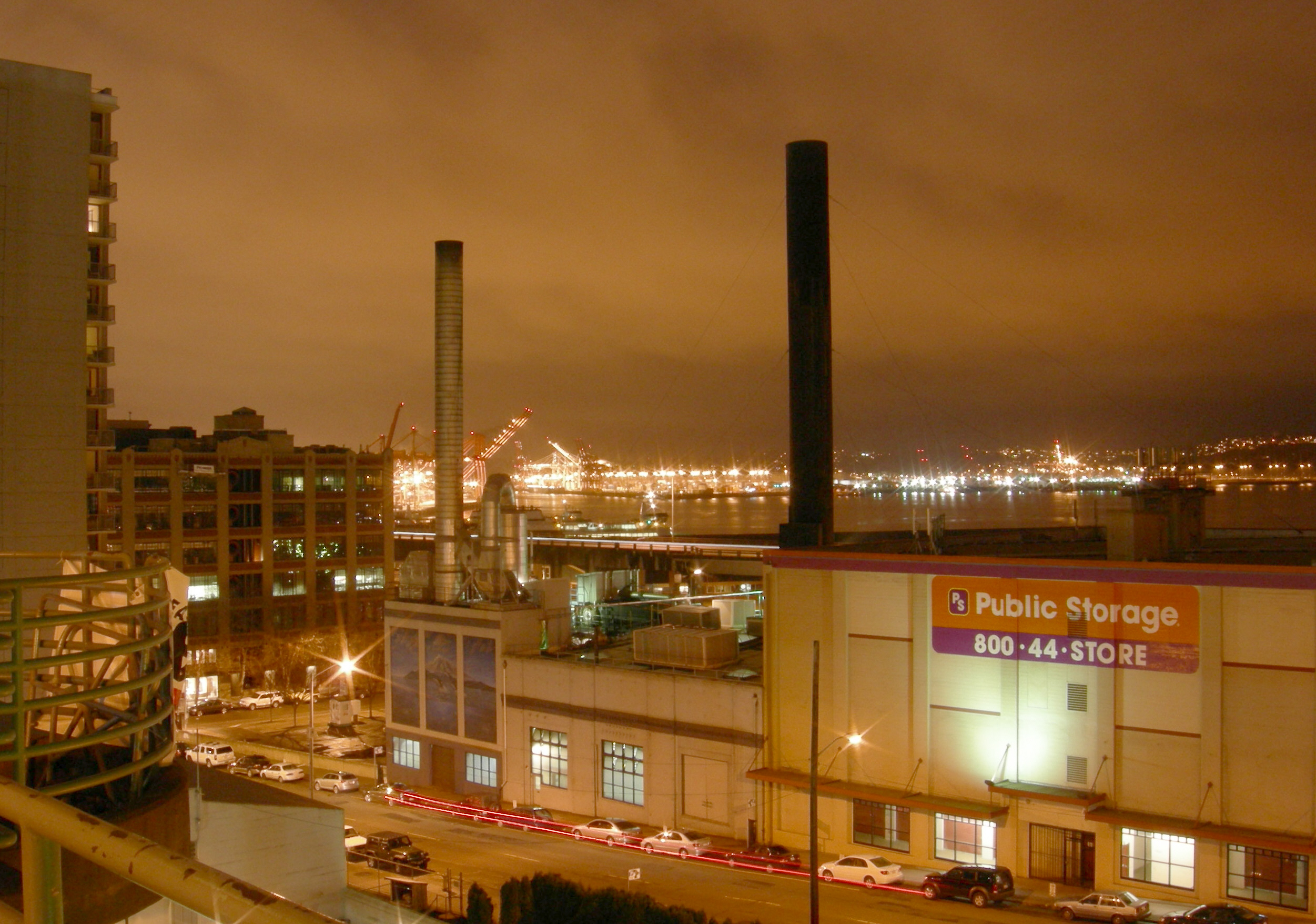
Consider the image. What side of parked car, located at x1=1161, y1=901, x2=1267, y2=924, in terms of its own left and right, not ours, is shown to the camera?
left

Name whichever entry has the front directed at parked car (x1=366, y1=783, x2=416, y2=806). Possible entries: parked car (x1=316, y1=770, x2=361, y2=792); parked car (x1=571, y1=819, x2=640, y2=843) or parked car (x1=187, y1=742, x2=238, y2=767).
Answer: parked car (x1=571, y1=819, x2=640, y2=843)

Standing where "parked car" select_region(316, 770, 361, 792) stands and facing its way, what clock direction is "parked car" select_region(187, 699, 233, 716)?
"parked car" select_region(187, 699, 233, 716) is roughly at 1 o'clock from "parked car" select_region(316, 770, 361, 792).

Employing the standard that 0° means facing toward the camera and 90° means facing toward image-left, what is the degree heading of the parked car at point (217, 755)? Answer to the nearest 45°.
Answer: approximately 135°

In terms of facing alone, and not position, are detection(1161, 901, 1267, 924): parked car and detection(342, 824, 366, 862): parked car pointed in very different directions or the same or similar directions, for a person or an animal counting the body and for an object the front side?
very different directions

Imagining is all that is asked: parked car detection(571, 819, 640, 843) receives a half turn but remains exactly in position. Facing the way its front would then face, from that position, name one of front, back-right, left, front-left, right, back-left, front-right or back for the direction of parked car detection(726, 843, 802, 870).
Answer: front

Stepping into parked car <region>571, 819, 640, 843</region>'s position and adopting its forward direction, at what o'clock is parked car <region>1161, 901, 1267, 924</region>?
parked car <region>1161, 901, 1267, 924</region> is roughly at 6 o'clock from parked car <region>571, 819, 640, 843</region>.

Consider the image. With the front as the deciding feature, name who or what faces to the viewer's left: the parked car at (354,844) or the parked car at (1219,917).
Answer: the parked car at (1219,917)

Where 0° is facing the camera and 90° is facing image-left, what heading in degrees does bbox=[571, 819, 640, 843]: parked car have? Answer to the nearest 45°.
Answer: approximately 135°
